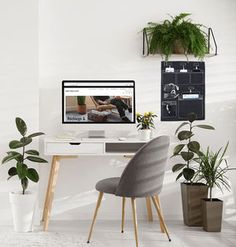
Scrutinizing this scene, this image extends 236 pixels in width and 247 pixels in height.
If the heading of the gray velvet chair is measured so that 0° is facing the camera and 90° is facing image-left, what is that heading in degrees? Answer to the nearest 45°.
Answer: approximately 135°

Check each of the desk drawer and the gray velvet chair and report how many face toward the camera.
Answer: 1

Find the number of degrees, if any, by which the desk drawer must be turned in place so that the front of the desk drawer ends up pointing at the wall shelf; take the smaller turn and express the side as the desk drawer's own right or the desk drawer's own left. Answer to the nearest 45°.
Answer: approximately 90° to the desk drawer's own left

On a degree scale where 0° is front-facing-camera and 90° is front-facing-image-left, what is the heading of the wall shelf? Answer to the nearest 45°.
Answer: approximately 0°

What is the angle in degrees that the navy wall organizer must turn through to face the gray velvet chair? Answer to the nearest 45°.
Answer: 0° — it already faces it

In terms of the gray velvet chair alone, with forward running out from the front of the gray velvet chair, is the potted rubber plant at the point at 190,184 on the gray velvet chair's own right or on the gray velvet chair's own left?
on the gray velvet chair's own right

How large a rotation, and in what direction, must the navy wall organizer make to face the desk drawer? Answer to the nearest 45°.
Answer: approximately 45° to its right
